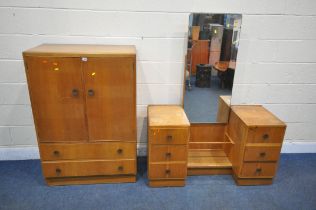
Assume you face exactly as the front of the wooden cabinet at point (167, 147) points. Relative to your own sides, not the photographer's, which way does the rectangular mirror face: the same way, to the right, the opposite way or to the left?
the same way

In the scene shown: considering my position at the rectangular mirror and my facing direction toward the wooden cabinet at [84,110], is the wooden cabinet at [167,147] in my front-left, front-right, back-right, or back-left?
front-left

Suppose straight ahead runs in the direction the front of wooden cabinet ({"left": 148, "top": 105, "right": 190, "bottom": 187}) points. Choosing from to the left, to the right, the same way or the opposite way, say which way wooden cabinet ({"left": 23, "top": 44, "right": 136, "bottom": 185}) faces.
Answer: the same way

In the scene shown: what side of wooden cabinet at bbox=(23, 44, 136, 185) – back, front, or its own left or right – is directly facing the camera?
front

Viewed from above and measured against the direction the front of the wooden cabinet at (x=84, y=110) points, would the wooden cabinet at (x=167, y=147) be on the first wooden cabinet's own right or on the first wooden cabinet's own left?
on the first wooden cabinet's own left

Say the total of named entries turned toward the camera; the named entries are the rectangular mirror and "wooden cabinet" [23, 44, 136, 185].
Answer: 2

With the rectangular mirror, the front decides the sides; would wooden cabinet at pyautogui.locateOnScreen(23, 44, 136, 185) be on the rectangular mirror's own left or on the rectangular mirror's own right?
on the rectangular mirror's own right

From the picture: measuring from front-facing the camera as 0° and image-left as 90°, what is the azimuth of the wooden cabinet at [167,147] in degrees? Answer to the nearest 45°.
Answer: approximately 0°

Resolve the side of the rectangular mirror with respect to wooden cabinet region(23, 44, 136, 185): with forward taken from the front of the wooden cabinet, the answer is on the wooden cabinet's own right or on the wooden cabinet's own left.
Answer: on the wooden cabinet's own left

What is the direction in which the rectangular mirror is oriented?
toward the camera

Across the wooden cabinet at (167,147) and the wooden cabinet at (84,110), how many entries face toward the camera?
2

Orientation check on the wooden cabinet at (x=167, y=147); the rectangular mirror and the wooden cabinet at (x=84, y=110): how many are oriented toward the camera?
3

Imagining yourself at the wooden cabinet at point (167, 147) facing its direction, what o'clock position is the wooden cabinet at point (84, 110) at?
the wooden cabinet at point (84, 110) is roughly at 3 o'clock from the wooden cabinet at point (167, 147).
